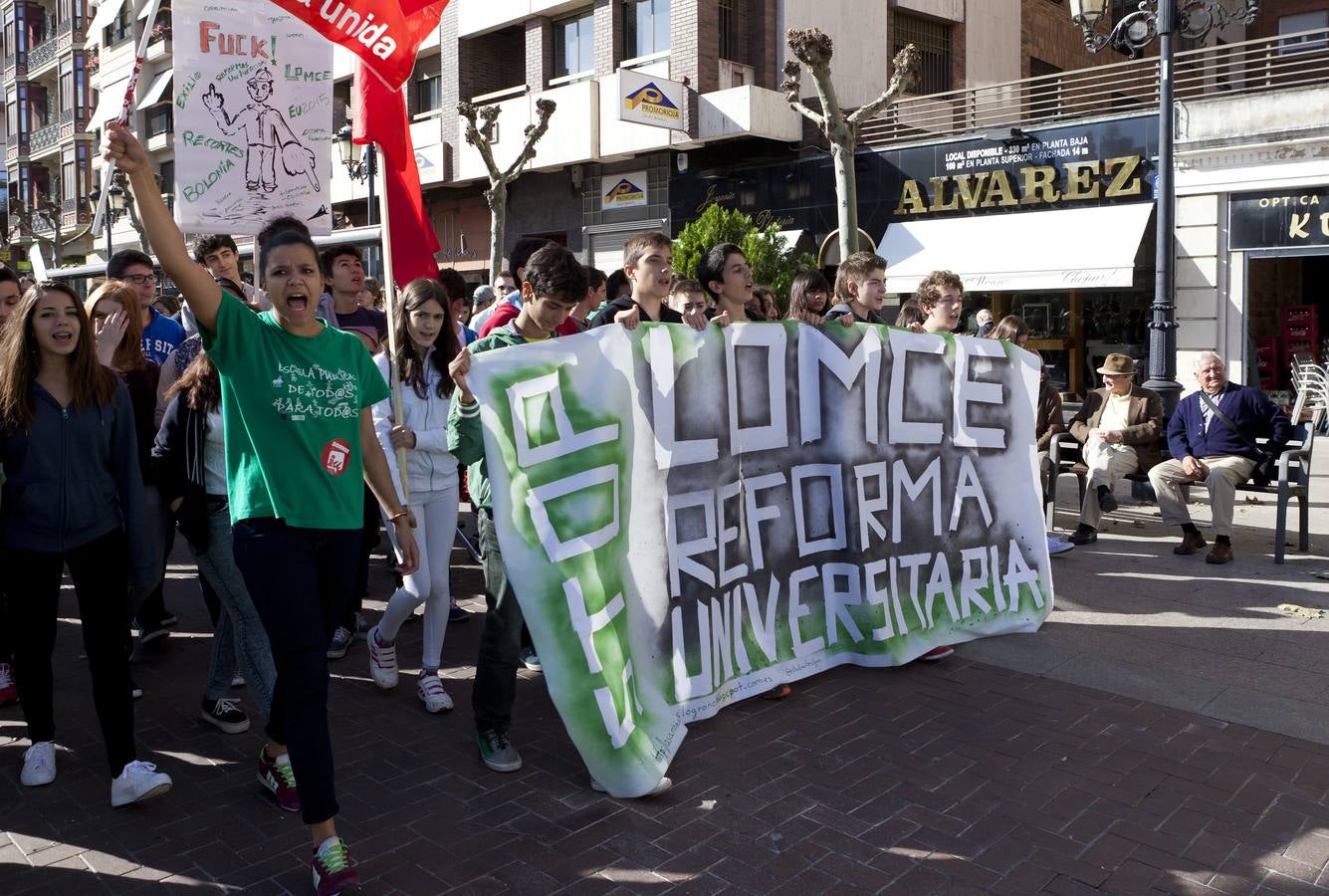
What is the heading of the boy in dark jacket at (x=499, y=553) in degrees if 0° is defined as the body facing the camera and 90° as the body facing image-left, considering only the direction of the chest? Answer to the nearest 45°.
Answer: approximately 315°

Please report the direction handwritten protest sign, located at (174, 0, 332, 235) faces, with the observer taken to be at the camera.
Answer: facing the viewer

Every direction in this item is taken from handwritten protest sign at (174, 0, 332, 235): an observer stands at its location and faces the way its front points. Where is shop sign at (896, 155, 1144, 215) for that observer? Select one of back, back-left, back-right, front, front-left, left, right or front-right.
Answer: back-left

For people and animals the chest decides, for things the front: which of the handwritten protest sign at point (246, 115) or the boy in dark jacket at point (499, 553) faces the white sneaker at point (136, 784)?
the handwritten protest sign

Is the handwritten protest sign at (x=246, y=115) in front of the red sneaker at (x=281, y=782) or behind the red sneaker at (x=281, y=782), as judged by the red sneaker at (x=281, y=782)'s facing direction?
behind

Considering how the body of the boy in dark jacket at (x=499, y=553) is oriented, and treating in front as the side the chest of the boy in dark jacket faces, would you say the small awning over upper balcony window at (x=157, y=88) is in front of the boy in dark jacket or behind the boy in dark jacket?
behind

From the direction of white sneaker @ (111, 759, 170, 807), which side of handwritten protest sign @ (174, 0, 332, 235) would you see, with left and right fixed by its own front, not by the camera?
front

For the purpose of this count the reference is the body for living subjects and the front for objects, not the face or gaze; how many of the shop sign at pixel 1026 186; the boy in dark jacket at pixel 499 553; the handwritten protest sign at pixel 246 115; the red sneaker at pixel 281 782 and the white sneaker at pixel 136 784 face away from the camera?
0

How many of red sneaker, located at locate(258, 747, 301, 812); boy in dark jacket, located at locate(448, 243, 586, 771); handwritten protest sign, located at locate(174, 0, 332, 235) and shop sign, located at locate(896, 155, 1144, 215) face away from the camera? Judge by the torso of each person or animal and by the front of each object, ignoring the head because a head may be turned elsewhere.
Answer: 0

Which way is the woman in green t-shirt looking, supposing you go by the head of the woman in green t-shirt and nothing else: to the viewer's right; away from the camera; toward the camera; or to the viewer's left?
toward the camera

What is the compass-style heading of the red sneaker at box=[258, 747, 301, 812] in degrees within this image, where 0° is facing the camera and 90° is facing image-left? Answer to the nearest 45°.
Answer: approximately 315°

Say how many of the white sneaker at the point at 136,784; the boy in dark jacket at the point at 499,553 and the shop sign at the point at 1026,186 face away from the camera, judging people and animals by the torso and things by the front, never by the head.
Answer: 0

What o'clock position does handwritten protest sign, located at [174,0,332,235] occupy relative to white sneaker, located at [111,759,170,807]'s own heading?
The handwritten protest sign is roughly at 8 o'clock from the white sneaker.

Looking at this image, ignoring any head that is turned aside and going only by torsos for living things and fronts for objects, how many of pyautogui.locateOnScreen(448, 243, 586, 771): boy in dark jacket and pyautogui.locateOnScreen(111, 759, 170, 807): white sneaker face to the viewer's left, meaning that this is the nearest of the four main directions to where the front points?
0

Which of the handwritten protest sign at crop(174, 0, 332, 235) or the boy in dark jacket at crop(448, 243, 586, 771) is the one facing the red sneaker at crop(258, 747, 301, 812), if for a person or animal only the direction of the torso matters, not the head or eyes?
the handwritten protest sign
